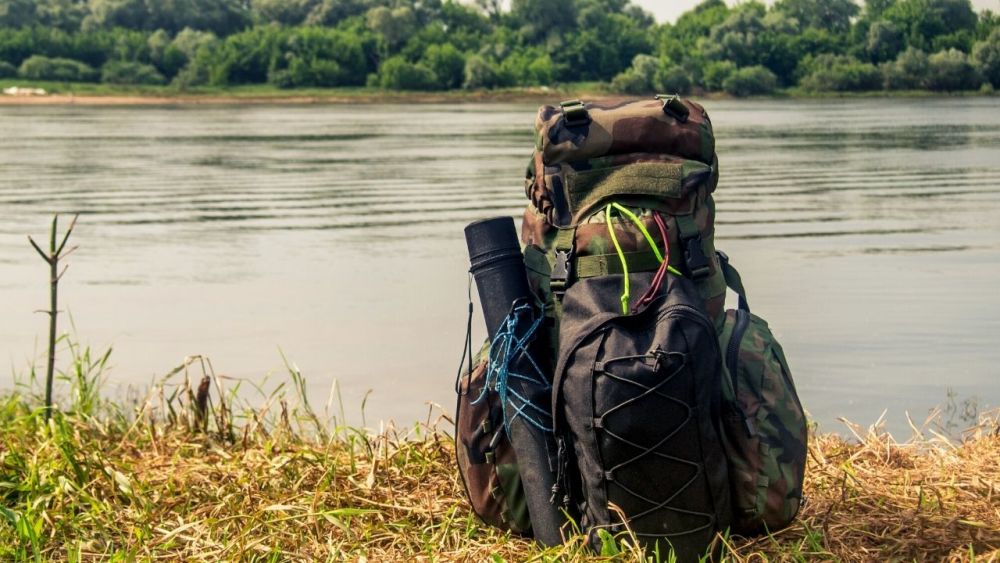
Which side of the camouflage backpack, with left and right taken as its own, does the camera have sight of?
front
